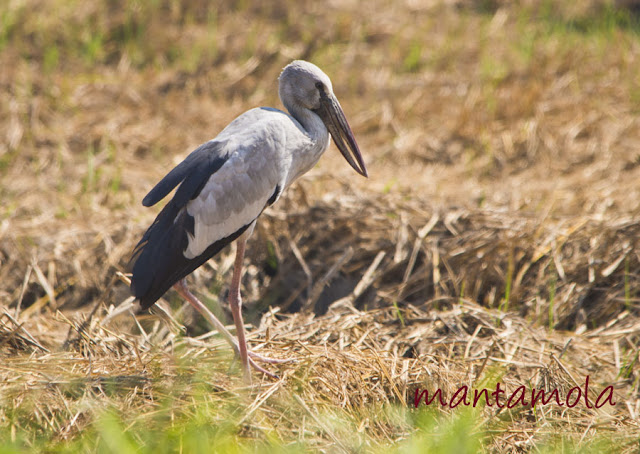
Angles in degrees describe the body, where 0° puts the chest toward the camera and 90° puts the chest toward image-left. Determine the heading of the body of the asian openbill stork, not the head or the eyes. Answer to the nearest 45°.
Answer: approximately 270°
